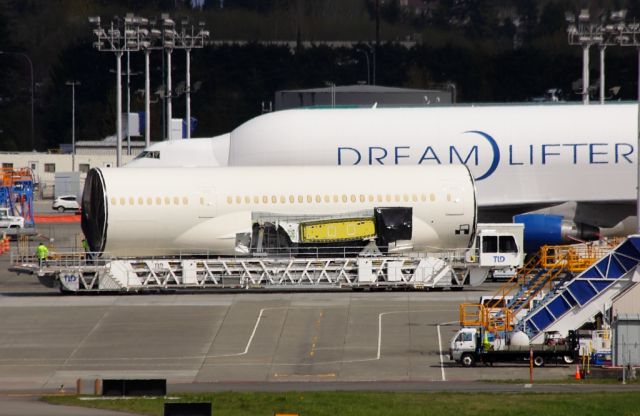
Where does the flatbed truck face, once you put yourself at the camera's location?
facing to the left of the viewer
